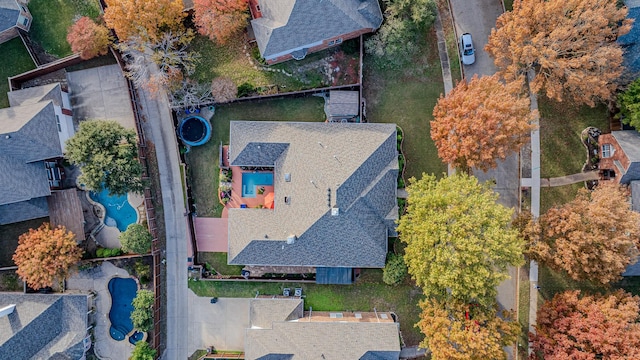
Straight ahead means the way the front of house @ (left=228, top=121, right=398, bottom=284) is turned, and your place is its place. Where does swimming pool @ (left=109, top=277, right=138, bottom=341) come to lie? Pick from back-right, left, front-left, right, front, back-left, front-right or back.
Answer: back

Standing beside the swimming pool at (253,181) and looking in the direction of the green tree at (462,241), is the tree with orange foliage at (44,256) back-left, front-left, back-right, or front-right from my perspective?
back-right

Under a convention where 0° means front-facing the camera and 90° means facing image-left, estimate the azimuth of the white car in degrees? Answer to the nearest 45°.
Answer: approximately 0°

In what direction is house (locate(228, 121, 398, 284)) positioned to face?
to the viewer's right

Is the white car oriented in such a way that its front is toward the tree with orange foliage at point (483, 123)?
yes

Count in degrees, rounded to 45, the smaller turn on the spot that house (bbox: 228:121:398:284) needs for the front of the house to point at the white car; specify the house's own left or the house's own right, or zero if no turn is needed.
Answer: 0° — it already faces it

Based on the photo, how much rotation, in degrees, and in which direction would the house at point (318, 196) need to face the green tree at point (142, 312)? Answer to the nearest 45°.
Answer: approximately 180°

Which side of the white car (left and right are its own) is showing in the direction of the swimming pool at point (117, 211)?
right

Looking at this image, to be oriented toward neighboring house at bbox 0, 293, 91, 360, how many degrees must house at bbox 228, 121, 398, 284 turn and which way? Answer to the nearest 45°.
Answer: approximately 180°

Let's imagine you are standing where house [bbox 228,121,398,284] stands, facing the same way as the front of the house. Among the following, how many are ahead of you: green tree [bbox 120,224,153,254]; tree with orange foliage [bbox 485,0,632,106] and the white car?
2

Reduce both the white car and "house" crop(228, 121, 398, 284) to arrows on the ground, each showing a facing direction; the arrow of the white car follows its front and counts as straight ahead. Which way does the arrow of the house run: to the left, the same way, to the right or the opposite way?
to the left

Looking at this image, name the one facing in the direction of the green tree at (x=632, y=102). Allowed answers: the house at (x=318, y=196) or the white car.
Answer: the house

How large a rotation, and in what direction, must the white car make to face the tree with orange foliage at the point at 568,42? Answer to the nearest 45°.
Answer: approximately 45° to its left
